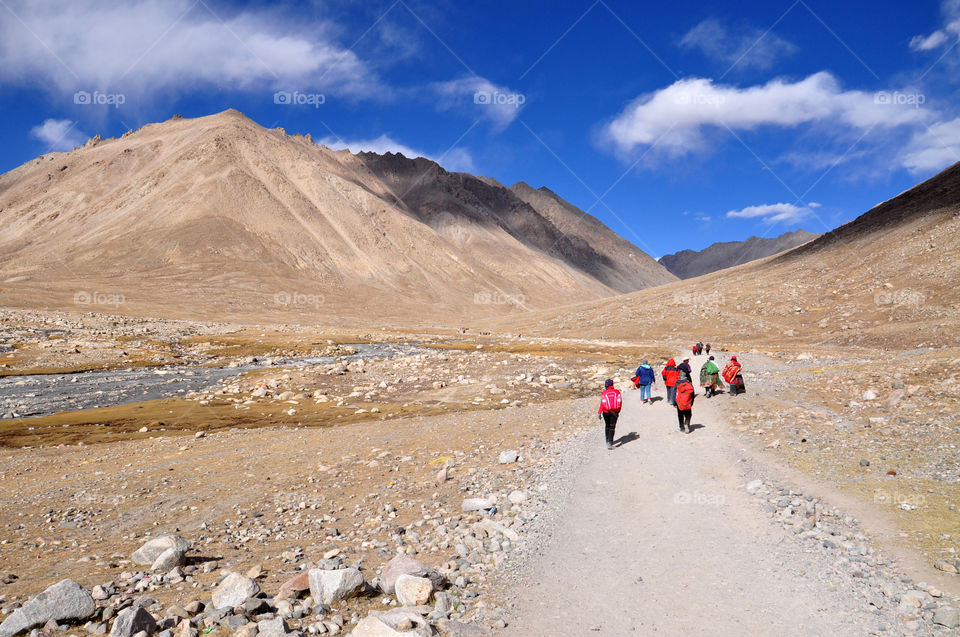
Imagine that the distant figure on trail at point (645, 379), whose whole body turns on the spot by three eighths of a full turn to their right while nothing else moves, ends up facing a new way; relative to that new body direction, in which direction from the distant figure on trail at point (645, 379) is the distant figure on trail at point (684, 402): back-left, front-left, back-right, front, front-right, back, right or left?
front-right

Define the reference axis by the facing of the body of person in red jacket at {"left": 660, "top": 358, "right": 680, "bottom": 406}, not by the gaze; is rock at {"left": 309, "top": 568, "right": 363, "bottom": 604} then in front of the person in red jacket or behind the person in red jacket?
behind

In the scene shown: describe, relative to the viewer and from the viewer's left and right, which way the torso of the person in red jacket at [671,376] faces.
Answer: facing away from the viewer

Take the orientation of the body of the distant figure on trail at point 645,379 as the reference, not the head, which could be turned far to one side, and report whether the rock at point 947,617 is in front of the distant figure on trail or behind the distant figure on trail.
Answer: behind

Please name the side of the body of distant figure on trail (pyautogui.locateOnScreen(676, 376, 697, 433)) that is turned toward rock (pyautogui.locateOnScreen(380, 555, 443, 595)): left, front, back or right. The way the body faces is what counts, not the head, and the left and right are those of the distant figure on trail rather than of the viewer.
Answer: back

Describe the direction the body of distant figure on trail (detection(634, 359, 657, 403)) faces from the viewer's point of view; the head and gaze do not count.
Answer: away from the camera

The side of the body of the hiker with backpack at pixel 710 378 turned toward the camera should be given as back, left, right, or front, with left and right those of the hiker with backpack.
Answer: back

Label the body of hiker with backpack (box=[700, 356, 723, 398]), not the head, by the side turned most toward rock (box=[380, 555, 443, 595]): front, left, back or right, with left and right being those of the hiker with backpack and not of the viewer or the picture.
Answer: back

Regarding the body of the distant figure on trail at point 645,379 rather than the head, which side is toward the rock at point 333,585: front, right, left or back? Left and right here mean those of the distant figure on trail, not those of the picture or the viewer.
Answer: back

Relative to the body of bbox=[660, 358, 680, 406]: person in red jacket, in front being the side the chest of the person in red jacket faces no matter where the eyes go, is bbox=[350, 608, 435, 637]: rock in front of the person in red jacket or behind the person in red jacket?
behind

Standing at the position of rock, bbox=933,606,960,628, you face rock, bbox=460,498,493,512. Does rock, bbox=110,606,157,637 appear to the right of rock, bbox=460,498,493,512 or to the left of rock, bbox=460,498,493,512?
left

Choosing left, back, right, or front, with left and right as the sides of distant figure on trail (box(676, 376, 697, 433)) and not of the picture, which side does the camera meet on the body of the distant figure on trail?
back
